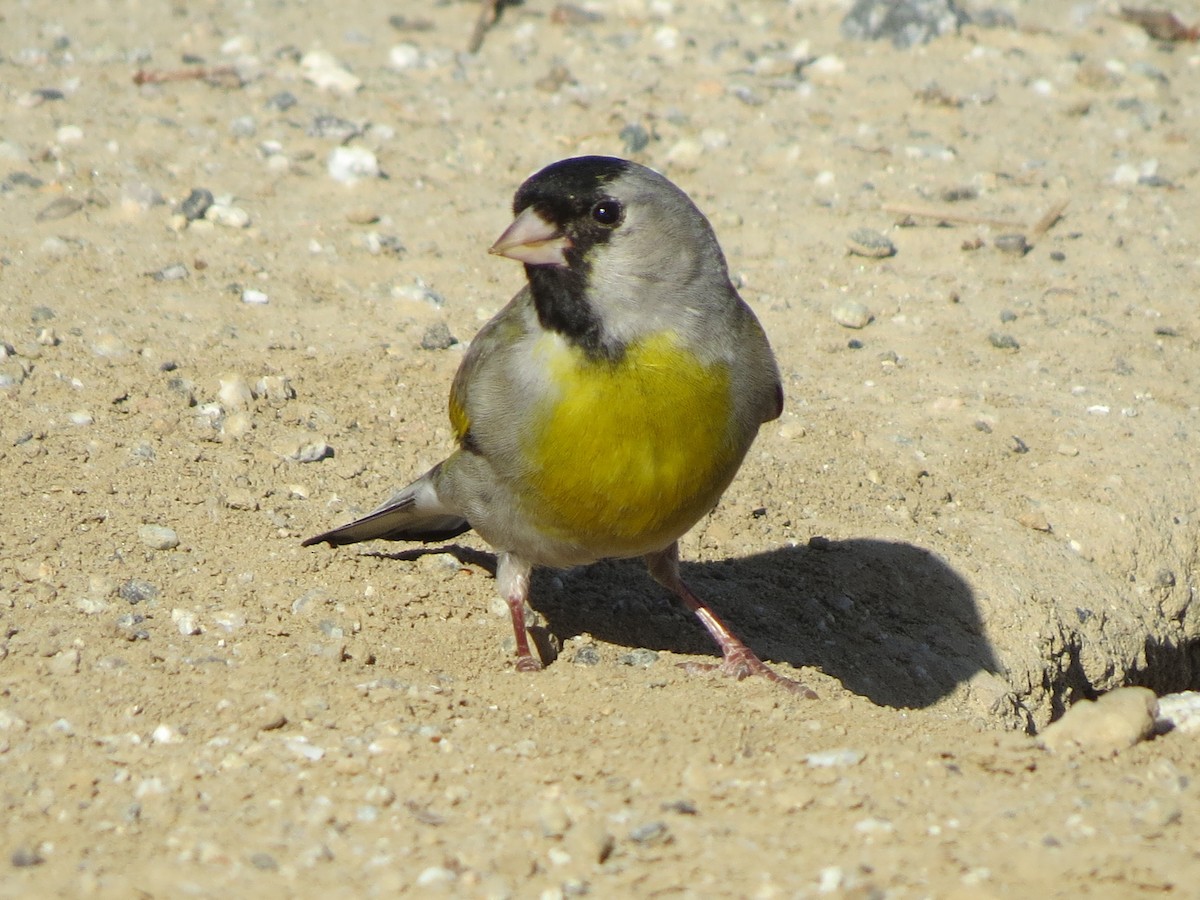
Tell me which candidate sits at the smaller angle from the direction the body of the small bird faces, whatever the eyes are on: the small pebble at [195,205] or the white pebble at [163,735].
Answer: the white pebble

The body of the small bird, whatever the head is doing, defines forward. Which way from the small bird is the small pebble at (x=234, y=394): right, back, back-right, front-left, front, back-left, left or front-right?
back

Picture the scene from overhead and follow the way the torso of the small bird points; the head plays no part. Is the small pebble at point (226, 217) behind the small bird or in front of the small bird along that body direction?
behind

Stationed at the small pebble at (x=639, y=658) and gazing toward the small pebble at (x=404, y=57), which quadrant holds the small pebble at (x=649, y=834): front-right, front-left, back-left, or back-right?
back-left

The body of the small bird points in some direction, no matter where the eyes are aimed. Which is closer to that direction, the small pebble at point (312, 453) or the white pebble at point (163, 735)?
the white pebble

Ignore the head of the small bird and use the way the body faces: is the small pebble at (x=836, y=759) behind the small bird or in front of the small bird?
in front

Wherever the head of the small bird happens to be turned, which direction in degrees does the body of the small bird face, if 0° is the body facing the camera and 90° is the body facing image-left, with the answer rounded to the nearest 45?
approximately 315°

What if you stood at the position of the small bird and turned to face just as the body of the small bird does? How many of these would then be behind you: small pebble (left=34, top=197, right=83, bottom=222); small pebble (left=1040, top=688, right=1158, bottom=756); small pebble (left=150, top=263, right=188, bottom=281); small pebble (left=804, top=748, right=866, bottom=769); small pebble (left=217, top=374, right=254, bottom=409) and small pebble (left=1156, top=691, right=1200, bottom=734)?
3

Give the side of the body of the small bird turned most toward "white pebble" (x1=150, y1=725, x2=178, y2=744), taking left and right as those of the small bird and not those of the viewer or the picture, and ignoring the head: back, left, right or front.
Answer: right

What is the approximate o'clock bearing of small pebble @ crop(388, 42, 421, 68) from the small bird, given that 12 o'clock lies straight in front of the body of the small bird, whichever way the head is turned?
The small pebble is roughly at 7 o'clock from the small bird.

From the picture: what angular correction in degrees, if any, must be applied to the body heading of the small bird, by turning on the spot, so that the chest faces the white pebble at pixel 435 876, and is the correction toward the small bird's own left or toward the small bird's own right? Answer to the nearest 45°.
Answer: approximately 45° to the small bird's own right

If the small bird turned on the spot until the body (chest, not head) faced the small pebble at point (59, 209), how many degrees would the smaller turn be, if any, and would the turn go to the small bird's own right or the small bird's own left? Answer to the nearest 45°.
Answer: approximately 180°

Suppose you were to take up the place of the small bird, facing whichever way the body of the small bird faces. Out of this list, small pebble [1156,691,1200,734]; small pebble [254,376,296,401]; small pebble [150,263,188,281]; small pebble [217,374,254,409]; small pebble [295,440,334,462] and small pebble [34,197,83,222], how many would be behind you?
5

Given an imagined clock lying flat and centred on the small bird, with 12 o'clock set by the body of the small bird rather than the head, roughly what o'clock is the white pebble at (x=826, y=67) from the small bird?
The white pebble is roughly at 8 o'clock from the small bird.

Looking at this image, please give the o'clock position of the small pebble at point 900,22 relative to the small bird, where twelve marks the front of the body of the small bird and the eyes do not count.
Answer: The small pebble is roughly at 8 o'clock from the small bird.
